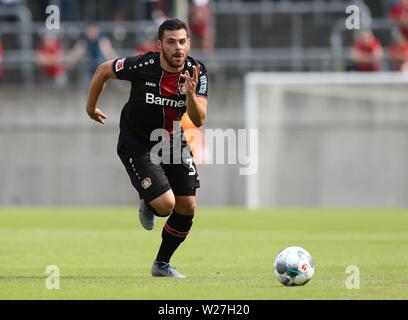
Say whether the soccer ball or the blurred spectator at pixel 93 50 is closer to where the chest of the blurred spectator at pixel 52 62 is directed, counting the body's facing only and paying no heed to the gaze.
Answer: the soccer ball

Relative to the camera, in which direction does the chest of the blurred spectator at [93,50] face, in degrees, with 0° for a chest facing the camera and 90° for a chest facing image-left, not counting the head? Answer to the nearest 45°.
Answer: approximately 0°

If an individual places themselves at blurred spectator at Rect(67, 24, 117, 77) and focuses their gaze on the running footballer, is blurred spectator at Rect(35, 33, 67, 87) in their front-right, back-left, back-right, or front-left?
back-right

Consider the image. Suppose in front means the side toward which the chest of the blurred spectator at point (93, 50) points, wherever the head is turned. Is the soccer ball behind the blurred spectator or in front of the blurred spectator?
in front

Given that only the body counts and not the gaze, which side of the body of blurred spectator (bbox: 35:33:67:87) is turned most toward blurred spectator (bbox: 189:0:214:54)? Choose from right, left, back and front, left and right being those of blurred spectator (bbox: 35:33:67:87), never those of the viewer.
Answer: left

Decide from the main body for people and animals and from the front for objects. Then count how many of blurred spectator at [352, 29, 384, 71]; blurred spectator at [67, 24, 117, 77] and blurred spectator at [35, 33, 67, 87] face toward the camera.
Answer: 3

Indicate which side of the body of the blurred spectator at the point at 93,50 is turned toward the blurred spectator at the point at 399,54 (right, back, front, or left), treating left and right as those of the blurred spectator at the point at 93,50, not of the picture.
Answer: left

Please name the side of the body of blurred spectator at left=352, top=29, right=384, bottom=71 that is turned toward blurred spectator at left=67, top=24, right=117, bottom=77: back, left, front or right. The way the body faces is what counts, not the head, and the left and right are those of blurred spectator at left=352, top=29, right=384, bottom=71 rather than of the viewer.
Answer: right

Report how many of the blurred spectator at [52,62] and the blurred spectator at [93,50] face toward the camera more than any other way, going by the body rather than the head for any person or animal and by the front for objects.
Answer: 2

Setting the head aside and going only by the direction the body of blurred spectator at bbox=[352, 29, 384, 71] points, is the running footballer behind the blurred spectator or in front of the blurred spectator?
in front
